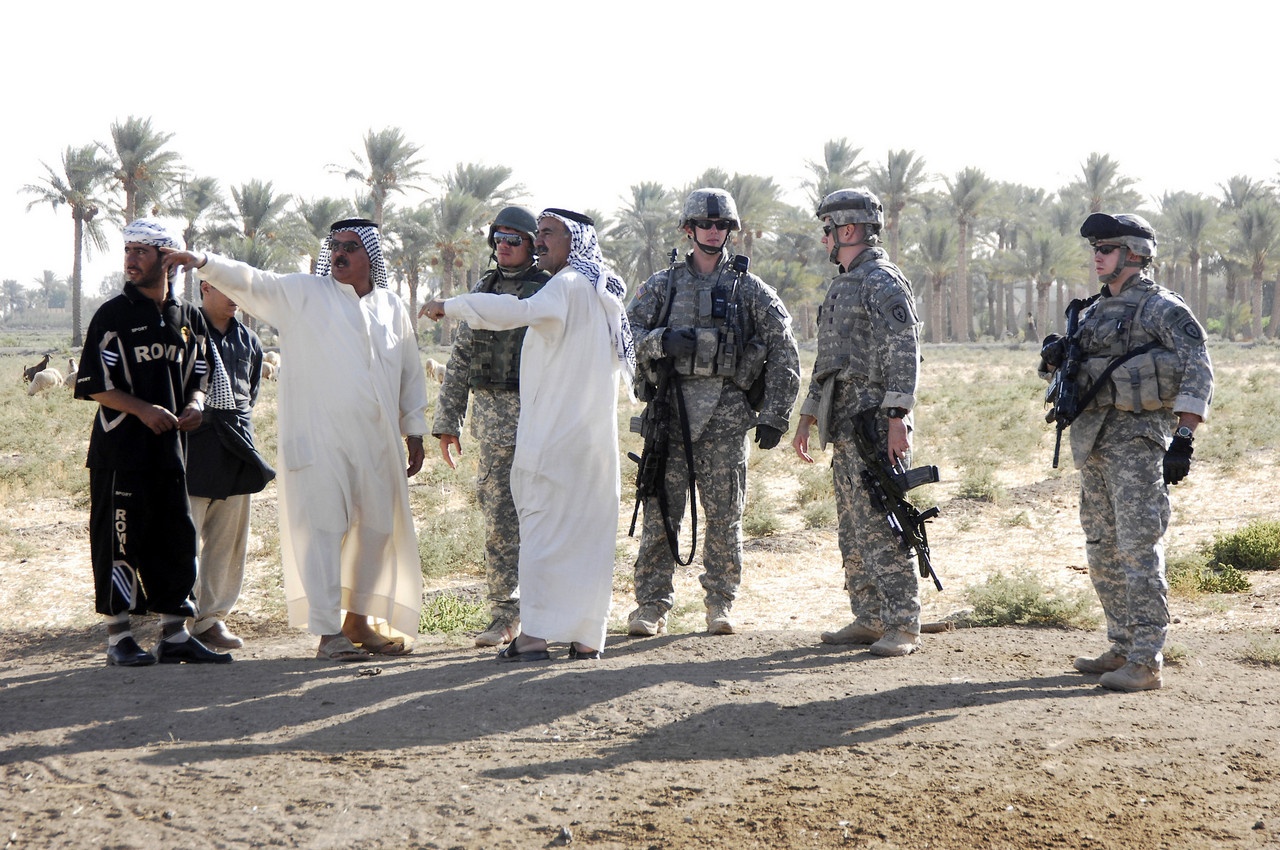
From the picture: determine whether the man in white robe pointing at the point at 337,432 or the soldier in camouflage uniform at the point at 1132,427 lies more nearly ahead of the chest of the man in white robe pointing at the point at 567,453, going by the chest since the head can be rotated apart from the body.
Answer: the man in white robe pointing

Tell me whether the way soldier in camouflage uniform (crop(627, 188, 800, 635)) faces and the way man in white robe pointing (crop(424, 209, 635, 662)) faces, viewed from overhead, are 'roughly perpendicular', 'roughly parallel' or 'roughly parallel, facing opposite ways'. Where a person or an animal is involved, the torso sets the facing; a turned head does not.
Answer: roughly perpendicular

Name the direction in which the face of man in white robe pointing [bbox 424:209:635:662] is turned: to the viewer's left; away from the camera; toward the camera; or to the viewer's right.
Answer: to the viewer's left

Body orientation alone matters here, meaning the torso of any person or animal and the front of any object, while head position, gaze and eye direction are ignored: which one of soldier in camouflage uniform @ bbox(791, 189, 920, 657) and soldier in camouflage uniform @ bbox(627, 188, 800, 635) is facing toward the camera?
soldier in camouflage uniform @ bbox(627, 188, 800, 635)

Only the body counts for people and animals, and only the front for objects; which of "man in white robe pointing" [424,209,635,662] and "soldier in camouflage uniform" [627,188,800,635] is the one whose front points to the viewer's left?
the man in white robe pointing

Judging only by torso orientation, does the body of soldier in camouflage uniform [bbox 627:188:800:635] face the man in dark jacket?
no

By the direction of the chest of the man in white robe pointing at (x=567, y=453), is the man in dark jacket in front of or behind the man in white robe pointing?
in front

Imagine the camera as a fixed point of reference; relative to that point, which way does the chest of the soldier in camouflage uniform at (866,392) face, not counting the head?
to the viewer's left

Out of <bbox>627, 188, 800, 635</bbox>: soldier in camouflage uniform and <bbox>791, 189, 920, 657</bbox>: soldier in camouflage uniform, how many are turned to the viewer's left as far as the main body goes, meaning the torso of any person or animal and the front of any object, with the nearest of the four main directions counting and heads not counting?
1

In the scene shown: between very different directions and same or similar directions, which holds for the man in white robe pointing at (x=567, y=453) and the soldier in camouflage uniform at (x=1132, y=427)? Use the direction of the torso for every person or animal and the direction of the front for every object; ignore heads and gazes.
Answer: same or similar directions

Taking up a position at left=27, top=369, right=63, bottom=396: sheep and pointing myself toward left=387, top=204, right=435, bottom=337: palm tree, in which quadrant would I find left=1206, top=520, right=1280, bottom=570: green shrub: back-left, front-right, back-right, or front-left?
back-right

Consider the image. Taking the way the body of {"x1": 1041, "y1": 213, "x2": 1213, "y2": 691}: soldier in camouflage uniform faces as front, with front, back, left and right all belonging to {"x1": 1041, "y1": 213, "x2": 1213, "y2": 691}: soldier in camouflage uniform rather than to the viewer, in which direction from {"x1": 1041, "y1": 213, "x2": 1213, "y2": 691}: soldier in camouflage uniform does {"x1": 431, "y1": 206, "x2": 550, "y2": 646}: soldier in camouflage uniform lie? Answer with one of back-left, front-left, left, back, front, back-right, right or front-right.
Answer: front-right

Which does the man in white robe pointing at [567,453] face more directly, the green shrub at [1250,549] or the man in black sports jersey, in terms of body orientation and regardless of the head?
the man in black sports jersey

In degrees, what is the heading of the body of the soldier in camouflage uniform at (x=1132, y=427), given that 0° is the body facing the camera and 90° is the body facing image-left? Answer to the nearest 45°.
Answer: approximately 45°

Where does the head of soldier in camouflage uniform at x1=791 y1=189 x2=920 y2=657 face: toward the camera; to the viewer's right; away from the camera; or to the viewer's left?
to the viewer's left

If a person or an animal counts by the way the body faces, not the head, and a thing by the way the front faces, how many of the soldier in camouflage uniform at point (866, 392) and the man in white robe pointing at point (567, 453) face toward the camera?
0

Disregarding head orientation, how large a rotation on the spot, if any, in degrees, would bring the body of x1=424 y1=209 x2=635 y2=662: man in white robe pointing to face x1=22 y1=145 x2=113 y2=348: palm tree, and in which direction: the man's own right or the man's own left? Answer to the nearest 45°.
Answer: approximately 90° to the man's own right

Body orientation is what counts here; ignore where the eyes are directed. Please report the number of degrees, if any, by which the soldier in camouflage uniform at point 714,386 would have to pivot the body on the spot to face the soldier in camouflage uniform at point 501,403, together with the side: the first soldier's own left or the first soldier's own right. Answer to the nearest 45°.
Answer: approximately 90° to the first soldier's own right

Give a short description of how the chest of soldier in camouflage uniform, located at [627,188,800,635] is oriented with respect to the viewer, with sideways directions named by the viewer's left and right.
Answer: facing the viewer

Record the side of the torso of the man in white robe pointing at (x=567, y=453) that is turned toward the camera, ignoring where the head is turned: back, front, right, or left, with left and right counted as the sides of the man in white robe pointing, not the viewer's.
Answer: left

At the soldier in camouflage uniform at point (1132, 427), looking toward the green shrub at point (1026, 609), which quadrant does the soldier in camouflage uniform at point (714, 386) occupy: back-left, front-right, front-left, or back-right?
front-left
